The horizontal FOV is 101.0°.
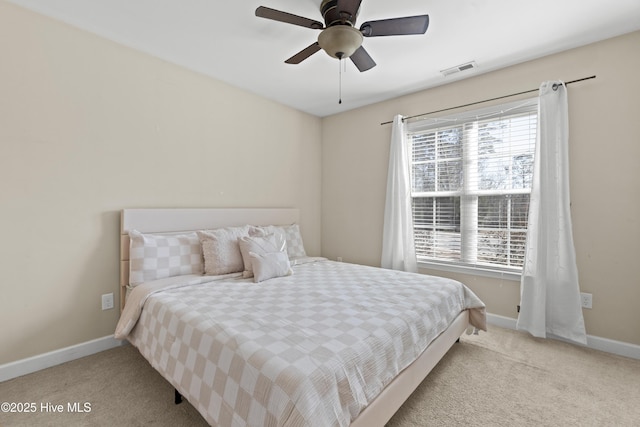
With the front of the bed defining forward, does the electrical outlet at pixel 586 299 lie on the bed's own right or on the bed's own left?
on the bed's own left

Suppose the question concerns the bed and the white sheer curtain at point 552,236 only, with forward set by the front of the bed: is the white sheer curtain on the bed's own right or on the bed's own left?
on the bed's own left

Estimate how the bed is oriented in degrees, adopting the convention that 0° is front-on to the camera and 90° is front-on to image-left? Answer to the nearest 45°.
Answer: approximately 315°

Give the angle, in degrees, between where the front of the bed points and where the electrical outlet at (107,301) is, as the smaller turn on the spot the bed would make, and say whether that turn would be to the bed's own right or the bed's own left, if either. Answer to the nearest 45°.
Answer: approximately 180°
